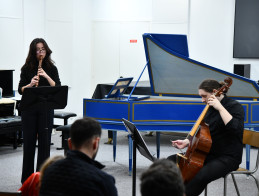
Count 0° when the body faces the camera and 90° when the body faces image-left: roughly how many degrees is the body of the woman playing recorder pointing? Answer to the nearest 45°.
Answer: approximately 0°

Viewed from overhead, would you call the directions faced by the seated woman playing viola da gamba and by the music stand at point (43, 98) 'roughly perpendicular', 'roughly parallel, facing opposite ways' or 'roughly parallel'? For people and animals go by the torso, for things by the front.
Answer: roughly perpendicular

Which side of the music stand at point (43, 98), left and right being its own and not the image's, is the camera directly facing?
back

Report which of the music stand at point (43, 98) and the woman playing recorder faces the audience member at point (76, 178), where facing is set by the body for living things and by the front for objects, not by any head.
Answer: the woman playing recorder

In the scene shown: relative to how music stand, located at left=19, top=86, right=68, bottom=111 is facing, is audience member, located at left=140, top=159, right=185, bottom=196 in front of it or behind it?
behind

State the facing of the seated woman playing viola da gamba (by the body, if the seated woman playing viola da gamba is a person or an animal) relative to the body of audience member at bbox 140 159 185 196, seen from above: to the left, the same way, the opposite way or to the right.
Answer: to the left

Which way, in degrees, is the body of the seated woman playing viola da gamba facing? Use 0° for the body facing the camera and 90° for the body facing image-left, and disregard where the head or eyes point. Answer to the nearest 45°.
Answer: approximately 90°

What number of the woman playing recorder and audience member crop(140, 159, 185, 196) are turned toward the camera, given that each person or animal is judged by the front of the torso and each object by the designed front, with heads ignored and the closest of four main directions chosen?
1

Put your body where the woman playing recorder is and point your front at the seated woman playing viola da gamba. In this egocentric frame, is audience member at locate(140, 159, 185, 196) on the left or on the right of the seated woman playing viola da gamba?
right

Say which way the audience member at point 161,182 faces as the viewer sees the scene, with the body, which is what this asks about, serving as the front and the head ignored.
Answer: away from the camera

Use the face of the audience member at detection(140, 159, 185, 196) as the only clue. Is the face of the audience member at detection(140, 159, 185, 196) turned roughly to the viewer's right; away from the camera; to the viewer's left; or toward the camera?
away from the camera
